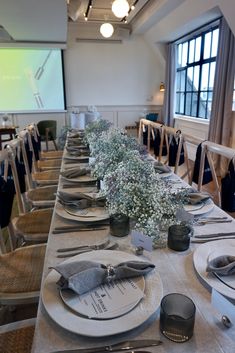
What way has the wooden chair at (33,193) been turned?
to the viewer's right

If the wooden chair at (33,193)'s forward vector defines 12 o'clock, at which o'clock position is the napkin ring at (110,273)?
The napkin ring is roughly at 3 o'clock from the wooden chair.
